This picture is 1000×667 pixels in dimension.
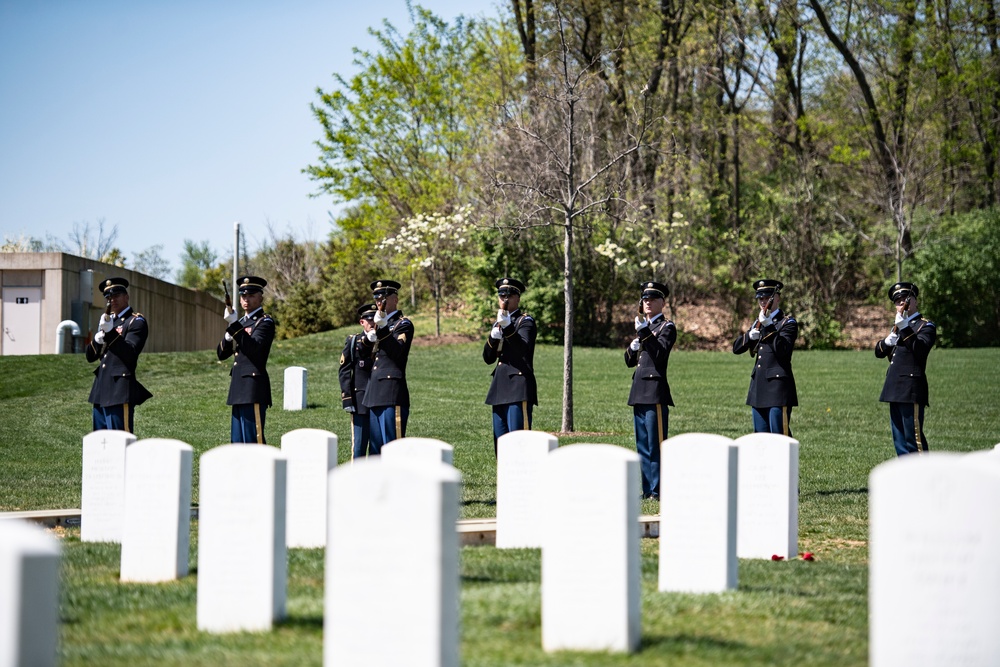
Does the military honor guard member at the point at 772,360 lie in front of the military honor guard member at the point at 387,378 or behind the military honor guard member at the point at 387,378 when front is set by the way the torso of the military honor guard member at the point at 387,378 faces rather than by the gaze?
behind

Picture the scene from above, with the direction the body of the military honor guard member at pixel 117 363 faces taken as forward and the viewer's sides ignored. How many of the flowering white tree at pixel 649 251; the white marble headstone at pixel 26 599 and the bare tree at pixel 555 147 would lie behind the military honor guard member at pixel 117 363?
2

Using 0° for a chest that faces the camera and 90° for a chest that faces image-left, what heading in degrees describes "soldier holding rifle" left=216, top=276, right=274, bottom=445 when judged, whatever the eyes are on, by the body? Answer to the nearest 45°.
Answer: approximately 45°

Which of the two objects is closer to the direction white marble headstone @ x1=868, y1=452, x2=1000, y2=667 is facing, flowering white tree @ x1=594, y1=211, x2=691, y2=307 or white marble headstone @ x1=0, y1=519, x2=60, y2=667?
the white marble headstone

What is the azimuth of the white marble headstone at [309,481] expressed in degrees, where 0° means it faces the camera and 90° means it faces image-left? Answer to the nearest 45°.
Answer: approximately 0°

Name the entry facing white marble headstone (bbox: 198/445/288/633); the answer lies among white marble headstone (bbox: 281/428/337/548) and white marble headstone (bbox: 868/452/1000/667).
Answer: white marble headstone (bbox: 281/428/337/548)

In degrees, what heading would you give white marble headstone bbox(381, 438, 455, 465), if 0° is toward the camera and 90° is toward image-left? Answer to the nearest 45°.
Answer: approximately 0°

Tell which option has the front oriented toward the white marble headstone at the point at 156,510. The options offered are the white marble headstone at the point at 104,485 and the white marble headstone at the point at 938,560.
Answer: the white marble headstone at the point at 104,485

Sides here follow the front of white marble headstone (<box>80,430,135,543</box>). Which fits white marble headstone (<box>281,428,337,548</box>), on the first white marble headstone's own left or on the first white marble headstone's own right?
on the first white marble headstone's own left

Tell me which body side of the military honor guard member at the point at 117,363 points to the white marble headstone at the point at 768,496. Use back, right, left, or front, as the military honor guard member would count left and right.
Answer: left
